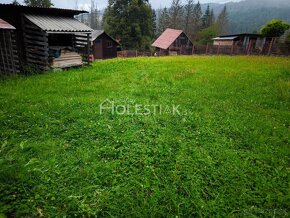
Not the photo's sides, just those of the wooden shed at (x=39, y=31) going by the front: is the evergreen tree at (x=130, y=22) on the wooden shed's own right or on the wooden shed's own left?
on the wooden shed's own left

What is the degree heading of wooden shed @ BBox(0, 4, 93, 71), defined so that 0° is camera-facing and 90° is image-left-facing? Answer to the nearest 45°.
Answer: approximately 315°

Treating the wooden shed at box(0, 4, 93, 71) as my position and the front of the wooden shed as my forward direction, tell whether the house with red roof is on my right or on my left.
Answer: on my left

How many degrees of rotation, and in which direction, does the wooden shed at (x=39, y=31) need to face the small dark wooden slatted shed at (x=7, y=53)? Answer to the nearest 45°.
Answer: approximately 90° to its right

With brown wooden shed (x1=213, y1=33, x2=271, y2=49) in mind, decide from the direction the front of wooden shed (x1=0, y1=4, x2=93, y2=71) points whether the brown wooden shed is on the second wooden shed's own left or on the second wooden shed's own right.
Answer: on the second wooden shed's own left

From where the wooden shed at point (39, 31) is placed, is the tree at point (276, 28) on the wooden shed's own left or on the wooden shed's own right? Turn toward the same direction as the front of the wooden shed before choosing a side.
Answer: on the wooden shed's own left

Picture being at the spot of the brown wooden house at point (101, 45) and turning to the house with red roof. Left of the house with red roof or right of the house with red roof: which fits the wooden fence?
right

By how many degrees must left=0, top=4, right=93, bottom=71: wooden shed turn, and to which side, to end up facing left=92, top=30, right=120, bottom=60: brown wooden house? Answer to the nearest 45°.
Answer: approximately 135° to its left
